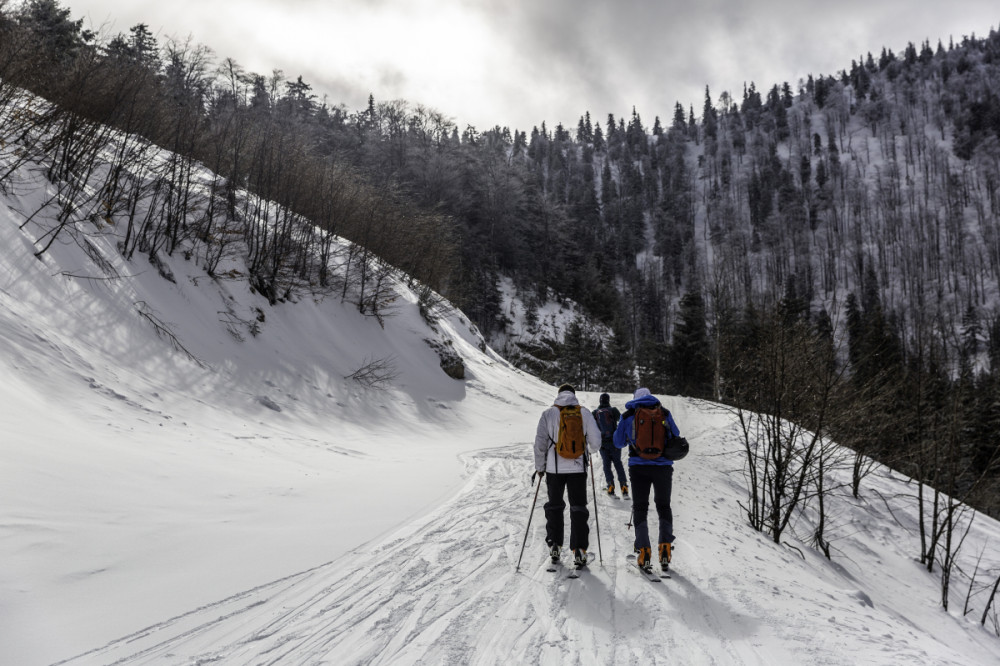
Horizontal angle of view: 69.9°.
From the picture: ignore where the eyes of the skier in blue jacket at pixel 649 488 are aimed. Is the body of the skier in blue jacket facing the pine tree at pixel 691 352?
yes

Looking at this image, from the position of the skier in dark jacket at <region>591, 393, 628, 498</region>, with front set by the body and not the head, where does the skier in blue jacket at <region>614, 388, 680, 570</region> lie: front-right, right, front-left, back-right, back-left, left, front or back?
back

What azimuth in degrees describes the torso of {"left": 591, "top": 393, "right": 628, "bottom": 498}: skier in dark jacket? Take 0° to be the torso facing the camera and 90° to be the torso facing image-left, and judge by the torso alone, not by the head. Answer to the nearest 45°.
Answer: approximately 180°

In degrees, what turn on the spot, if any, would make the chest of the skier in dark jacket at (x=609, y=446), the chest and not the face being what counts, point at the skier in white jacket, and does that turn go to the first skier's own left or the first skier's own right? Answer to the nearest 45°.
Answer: approximately 180°

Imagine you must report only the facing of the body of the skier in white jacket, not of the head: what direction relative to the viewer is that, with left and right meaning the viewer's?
facing away from the viewer

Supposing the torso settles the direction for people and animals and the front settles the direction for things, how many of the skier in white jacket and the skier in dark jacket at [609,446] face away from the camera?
2

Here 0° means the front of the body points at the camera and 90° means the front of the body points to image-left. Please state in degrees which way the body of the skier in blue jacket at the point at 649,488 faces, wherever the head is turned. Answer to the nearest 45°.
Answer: approximately 180°

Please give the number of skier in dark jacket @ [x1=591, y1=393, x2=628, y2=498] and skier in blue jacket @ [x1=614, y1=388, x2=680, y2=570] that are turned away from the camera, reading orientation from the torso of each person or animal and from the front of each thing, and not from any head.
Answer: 2

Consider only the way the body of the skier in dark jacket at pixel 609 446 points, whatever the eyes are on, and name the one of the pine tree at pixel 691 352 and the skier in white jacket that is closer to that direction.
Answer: the pine tree

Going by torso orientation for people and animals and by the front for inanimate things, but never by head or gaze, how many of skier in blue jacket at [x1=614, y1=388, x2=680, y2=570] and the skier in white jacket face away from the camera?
2
